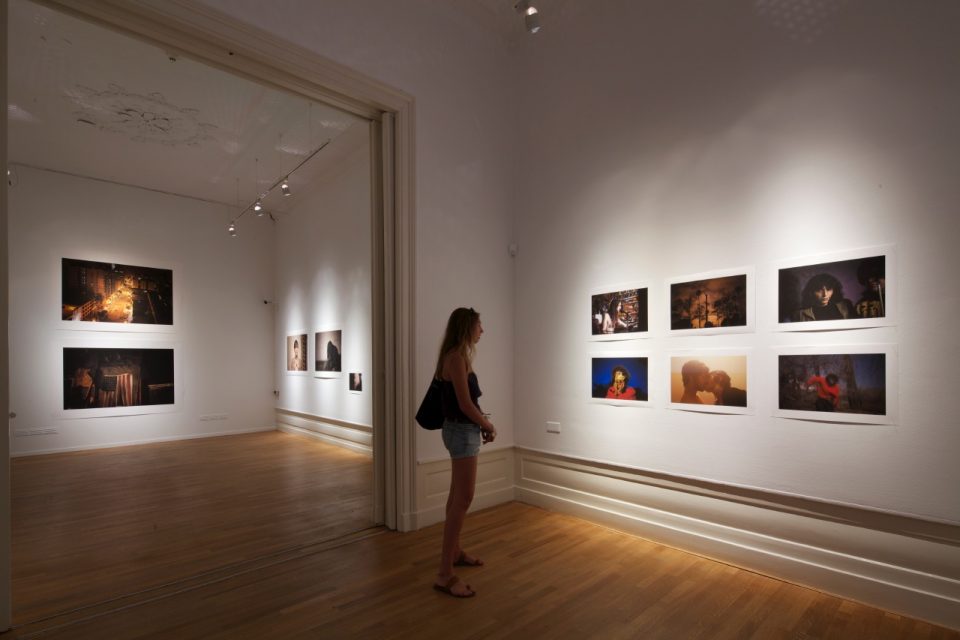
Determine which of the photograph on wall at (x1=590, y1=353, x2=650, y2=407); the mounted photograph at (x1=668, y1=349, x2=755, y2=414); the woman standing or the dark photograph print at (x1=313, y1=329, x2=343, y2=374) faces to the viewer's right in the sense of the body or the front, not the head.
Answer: the woman standing

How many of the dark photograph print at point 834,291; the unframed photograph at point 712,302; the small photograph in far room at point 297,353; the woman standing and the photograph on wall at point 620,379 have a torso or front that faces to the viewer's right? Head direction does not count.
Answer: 1

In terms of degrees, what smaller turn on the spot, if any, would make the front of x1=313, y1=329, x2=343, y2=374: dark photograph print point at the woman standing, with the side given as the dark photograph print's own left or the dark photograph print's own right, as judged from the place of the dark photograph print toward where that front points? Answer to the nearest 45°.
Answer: approximately 45° to the dark photograph print's own left

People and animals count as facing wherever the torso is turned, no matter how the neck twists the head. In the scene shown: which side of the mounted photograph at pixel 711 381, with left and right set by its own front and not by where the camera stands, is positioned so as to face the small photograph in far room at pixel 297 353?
right

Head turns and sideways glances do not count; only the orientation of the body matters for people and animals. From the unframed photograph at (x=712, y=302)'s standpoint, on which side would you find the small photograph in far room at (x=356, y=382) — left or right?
on its right

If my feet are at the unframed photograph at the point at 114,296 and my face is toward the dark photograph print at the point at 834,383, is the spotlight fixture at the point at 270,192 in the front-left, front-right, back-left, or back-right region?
front-left

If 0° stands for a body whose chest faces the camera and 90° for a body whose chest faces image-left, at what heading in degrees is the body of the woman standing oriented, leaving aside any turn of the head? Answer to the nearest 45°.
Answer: approximately 270°

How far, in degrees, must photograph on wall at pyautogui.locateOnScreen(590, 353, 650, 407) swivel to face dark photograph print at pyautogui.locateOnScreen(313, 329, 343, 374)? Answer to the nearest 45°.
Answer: approximately 90° to its right

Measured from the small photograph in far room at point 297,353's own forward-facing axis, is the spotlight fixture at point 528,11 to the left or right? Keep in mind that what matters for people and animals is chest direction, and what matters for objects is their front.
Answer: on its left

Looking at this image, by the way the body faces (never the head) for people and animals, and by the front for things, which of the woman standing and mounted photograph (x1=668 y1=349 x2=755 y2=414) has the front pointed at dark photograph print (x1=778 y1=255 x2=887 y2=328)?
the woman standing

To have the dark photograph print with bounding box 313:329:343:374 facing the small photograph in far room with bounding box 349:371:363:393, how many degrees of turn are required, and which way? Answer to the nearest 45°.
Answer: approximately 45° to its left

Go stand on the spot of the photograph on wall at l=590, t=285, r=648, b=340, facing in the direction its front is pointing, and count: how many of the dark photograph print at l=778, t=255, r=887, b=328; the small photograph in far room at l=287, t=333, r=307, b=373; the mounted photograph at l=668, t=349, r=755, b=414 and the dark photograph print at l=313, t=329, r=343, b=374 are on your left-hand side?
2

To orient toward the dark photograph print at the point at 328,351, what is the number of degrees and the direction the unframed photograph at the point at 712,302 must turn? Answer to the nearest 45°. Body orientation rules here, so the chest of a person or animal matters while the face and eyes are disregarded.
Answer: approximately 90° to its right
